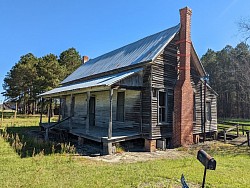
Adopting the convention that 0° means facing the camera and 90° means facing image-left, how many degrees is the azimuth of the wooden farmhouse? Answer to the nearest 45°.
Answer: approximately 45°
